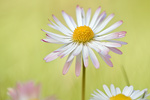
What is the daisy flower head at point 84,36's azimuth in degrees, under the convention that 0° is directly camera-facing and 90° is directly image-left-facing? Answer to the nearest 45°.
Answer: approximately 0°
